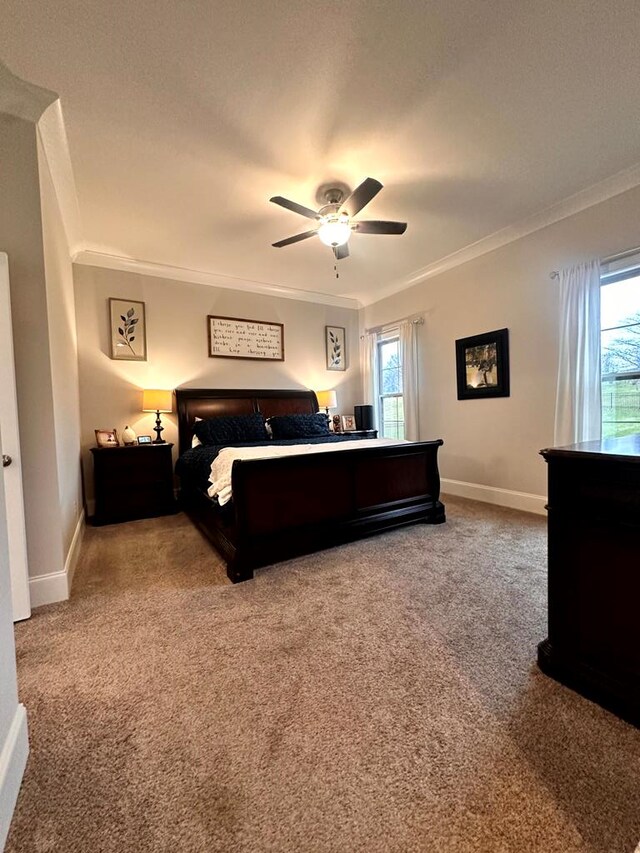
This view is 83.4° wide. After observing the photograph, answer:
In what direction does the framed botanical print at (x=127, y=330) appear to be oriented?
toward the camera

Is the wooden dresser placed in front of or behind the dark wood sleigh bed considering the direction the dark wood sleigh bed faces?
in front

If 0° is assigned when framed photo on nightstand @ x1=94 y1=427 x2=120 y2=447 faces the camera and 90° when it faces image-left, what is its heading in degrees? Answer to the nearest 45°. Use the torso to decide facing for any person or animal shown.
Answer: approximately 0°

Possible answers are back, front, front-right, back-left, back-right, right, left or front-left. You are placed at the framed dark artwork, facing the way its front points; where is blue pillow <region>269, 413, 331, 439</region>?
front-right

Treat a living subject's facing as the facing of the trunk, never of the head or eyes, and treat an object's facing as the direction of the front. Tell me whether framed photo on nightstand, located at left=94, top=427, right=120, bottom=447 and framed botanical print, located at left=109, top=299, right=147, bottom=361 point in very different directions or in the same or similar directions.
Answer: same or similar directions

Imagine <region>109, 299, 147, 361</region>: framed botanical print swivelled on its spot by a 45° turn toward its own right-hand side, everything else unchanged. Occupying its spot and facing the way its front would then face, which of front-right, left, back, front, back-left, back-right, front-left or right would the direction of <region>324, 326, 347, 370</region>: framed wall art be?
back-left

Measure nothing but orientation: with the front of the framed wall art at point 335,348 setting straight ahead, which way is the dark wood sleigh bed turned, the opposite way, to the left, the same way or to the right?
the same way

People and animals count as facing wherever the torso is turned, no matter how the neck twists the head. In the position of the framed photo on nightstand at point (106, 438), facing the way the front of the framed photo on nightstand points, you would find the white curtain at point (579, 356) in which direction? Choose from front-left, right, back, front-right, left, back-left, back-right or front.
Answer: front-left

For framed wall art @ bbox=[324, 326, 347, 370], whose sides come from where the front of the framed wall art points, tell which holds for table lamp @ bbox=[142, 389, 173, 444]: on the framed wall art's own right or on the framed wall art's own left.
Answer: on the framed wall art's own right

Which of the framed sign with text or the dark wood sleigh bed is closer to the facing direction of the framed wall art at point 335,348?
the dark wood sleigh bed

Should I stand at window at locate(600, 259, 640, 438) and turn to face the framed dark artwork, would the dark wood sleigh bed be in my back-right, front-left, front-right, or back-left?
front-left

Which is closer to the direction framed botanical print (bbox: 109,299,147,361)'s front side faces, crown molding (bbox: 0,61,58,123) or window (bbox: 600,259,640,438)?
the crown molding

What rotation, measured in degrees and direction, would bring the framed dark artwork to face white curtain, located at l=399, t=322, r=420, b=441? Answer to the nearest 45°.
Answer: approximately 90° to its right

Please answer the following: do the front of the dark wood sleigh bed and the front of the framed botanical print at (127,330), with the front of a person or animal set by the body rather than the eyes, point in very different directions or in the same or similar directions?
same or similar directions

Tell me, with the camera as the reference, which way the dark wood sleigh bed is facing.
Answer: facing the viewer and to the right of the viewer

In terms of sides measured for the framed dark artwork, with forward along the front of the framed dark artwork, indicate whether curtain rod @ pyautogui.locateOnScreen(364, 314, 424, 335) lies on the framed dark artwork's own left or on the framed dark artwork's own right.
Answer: on the framed dark artwork's own right

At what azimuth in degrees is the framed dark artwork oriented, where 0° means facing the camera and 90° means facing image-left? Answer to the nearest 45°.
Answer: approximately 45°

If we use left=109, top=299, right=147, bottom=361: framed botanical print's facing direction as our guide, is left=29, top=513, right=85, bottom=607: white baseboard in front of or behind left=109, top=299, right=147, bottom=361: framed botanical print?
in front

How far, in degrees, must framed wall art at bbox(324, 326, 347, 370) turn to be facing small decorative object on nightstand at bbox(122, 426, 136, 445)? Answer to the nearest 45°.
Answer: approximately 90° to its right

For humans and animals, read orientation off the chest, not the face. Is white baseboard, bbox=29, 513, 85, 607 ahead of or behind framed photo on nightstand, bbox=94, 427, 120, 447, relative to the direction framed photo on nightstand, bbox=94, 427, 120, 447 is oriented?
ahead
